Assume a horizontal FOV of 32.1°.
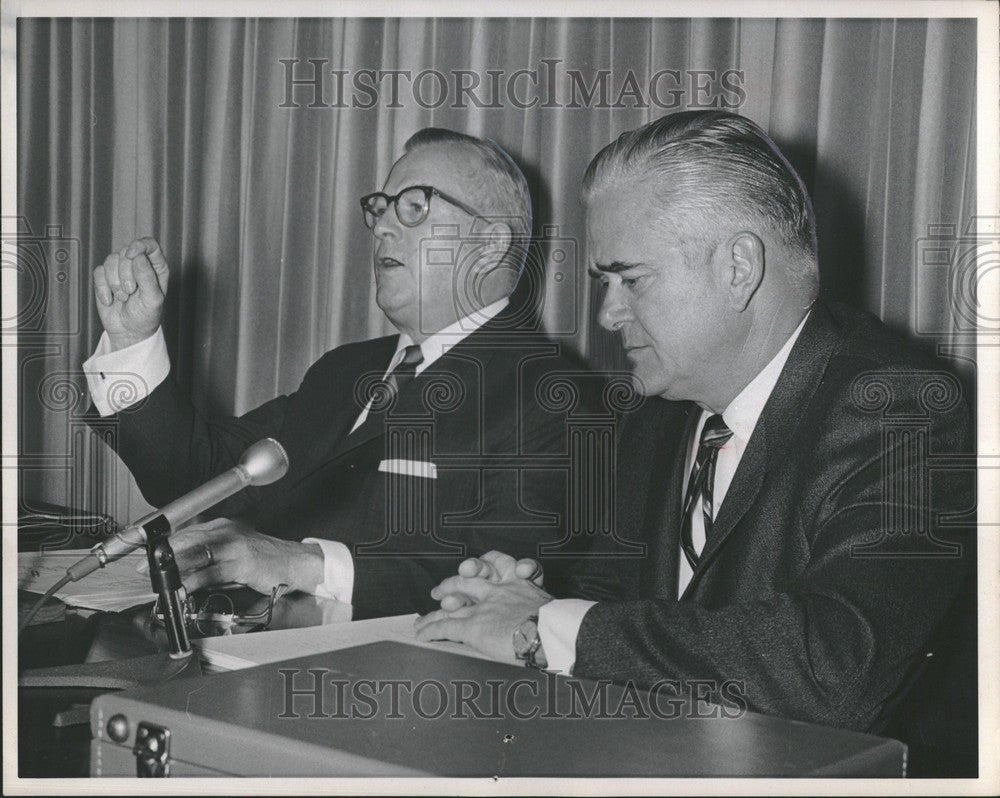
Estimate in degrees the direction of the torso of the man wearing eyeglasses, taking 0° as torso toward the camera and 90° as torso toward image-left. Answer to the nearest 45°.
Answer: approximately 45°

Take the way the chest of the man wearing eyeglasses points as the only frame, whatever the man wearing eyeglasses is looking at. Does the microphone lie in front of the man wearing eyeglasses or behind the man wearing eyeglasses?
in front

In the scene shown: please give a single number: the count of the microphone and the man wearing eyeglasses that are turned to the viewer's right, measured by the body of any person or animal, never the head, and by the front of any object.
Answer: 1

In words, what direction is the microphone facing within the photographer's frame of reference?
facing to the right of the viewer

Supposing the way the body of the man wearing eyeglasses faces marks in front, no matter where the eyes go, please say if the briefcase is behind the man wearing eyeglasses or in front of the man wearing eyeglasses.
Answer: in front

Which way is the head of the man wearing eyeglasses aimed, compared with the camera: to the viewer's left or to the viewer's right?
to the viewer's left
